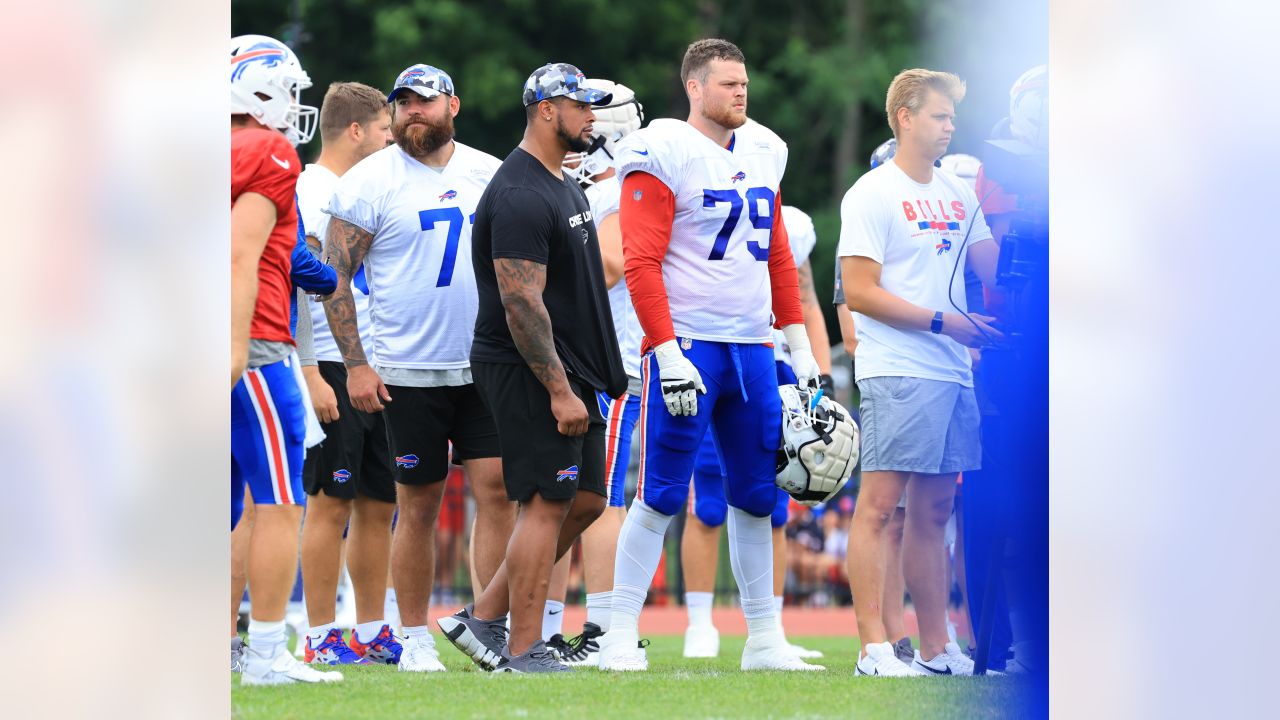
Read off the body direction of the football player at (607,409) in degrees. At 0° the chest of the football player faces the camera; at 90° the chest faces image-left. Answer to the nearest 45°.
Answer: approximately 90°

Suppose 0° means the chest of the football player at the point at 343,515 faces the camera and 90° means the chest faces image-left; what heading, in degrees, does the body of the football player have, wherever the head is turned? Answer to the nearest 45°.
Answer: approximately 315°

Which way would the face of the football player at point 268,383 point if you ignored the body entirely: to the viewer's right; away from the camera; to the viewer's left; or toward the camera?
to the viewer's right

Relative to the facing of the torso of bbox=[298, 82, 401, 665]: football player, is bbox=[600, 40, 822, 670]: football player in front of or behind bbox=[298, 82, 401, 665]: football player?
in front

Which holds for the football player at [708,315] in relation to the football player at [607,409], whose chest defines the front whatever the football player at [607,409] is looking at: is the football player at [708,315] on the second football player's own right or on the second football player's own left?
on the second football player's own left

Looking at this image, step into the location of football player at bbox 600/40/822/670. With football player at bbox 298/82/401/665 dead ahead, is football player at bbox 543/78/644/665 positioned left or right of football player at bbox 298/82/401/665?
right

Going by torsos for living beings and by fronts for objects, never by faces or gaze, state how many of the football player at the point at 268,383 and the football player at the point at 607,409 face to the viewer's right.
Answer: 1

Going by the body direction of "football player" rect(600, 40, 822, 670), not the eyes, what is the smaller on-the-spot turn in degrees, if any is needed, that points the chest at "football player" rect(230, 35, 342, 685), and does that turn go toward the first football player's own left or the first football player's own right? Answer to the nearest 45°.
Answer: approximately 90° to the first football player's own right
